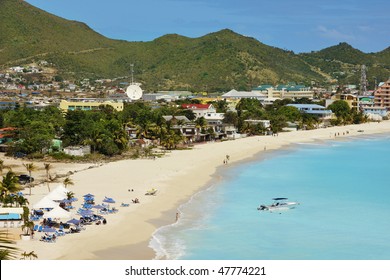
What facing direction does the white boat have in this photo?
to the viewer's right

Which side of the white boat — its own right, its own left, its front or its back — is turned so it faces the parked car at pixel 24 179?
back

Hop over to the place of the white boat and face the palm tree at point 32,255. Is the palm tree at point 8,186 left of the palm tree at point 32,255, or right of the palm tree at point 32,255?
right

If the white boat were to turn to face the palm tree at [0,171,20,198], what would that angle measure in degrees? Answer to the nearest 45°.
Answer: approximately 135° to its right

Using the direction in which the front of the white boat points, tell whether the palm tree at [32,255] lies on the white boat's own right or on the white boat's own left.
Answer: on the white boat's own right

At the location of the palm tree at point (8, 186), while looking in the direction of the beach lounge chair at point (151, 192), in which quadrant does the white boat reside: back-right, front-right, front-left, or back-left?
front-right

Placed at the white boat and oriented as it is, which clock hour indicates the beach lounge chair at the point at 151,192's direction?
The beach lounge chair is roughly at 6 o'clock from the white boat.
